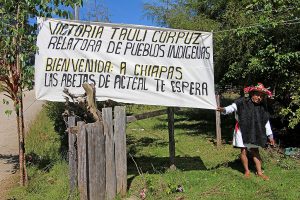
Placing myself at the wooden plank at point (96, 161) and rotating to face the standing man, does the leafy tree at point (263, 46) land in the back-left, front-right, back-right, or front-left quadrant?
front-left

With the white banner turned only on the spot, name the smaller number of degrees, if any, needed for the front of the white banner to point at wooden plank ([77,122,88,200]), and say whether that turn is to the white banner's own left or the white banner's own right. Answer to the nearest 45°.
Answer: approximately 45° to the white banner's own right

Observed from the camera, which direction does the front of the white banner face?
facing the viewer

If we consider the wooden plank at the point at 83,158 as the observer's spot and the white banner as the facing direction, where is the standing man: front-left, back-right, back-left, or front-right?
front-right

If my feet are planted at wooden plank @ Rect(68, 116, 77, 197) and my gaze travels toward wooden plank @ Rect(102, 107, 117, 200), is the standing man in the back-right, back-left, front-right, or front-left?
front-left

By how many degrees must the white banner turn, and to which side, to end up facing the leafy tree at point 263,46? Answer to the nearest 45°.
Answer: approximately 135° to its left

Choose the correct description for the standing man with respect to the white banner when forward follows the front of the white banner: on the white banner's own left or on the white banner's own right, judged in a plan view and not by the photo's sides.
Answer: on the white banner's own left

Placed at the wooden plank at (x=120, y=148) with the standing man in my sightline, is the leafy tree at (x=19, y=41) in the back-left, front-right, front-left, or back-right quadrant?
back-left
